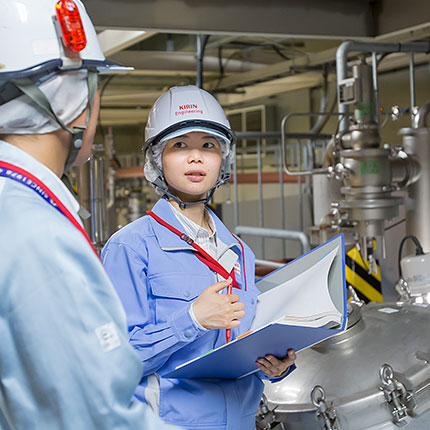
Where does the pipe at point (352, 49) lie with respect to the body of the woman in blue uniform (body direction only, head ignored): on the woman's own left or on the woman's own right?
on the woman's own left

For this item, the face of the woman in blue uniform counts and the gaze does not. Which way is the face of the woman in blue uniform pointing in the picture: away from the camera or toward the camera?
toward the camera

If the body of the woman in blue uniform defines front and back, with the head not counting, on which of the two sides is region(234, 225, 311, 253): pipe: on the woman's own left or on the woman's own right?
on the woman's own left

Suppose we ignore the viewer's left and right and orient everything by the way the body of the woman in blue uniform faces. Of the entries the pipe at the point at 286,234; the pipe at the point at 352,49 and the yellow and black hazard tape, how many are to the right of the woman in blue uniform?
0

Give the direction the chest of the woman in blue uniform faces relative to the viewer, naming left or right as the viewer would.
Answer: facing the viewer and to the right of the viewer
